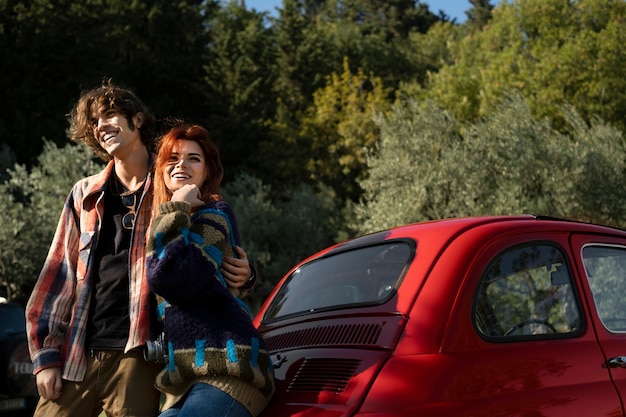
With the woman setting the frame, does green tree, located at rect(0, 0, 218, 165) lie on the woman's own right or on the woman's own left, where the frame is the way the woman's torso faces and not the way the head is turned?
on the woman's own right

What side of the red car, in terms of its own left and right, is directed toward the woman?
back

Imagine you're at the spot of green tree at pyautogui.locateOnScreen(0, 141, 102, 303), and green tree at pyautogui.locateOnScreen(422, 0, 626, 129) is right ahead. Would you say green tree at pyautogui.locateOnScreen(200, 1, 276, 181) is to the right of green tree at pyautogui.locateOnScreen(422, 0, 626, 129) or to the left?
left

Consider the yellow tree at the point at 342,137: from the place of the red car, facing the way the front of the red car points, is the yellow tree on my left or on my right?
on my left

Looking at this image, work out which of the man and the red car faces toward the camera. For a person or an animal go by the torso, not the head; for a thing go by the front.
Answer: the man

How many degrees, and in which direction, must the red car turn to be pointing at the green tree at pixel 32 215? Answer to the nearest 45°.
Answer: approximately 90° to its left

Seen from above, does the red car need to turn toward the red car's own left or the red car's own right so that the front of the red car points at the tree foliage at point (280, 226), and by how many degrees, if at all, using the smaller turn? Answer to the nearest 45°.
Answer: approximately 45° to the red car's own left

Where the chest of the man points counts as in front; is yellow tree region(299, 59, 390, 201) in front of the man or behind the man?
behind

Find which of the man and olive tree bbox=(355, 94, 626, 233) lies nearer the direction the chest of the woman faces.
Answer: the man

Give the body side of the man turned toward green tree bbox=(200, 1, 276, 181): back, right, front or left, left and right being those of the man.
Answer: back

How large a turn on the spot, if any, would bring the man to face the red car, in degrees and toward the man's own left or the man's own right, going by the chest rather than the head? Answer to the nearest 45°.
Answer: approximately 90° to the man's own left

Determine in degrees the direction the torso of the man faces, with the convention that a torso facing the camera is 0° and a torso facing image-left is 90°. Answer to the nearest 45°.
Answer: approximately 0°

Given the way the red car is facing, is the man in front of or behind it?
behind

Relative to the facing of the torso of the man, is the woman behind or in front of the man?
in front

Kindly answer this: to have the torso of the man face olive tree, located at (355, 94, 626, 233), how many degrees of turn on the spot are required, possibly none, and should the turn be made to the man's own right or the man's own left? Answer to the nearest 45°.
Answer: approximately 135° to the man's own left

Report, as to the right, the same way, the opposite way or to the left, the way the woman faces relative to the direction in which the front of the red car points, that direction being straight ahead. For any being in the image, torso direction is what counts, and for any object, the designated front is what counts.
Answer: the opposite way

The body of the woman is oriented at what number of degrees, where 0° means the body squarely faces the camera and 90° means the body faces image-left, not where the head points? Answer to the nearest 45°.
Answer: approximately 45°

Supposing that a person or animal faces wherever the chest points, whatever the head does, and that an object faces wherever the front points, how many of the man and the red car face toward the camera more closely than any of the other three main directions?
1
